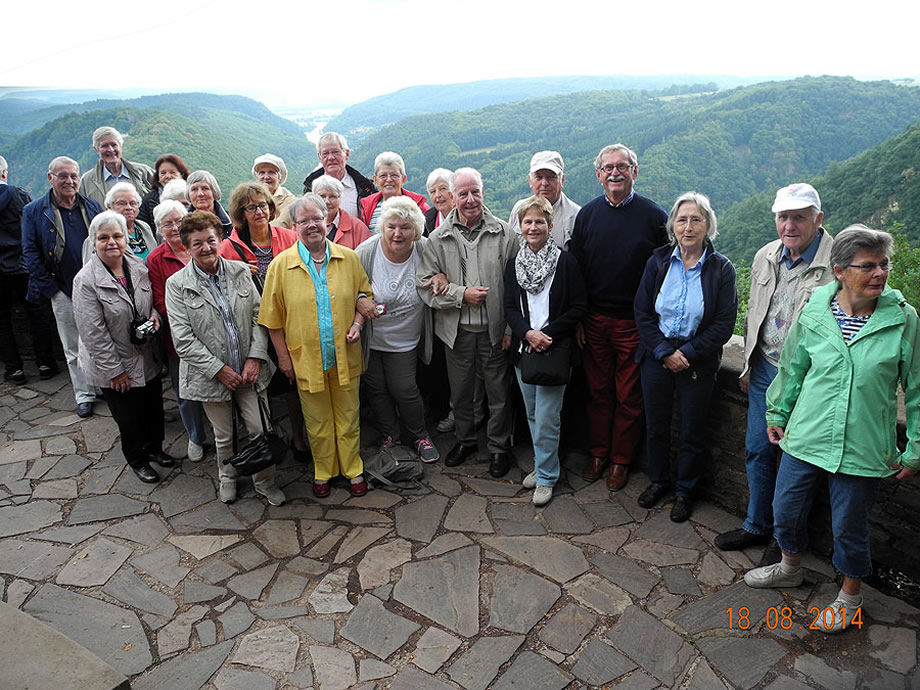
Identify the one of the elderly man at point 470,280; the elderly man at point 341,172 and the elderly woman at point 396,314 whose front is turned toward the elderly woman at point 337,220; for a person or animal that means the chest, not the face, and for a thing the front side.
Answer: the elderly man at point 341,172

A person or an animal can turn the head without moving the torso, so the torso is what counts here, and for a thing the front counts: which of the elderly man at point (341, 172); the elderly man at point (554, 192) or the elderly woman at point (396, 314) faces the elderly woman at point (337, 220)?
the elderly man at point (341, 172)

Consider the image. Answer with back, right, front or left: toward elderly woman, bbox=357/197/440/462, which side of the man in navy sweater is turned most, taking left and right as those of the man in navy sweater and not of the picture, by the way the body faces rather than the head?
right

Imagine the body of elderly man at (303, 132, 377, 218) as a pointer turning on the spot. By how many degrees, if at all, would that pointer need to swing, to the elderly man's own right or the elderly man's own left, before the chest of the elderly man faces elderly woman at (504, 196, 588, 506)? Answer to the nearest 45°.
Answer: approximately 45° to the elderly man's own left

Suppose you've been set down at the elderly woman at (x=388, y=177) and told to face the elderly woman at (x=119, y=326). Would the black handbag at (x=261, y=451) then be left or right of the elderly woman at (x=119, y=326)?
left

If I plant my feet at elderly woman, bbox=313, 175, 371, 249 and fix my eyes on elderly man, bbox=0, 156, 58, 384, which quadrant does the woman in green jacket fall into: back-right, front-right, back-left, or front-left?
back-left

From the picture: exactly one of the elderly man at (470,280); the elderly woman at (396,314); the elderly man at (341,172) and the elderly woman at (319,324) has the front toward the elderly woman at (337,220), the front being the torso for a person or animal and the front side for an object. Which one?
the elderly man at (341,172)
